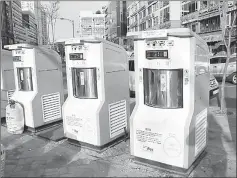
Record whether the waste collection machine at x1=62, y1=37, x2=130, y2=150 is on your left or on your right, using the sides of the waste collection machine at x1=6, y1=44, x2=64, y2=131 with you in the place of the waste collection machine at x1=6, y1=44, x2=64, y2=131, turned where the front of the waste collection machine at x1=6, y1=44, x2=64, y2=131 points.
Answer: on your left

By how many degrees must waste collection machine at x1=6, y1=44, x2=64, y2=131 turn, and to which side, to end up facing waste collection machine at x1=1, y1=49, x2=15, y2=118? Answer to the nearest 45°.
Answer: approximately 90° to its right

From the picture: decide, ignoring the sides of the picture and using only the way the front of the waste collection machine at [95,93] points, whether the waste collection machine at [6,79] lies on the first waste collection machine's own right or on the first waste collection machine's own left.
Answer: on the first waste collection machine's own right

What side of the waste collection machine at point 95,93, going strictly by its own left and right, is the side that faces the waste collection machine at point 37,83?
right

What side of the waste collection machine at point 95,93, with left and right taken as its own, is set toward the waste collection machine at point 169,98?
left
